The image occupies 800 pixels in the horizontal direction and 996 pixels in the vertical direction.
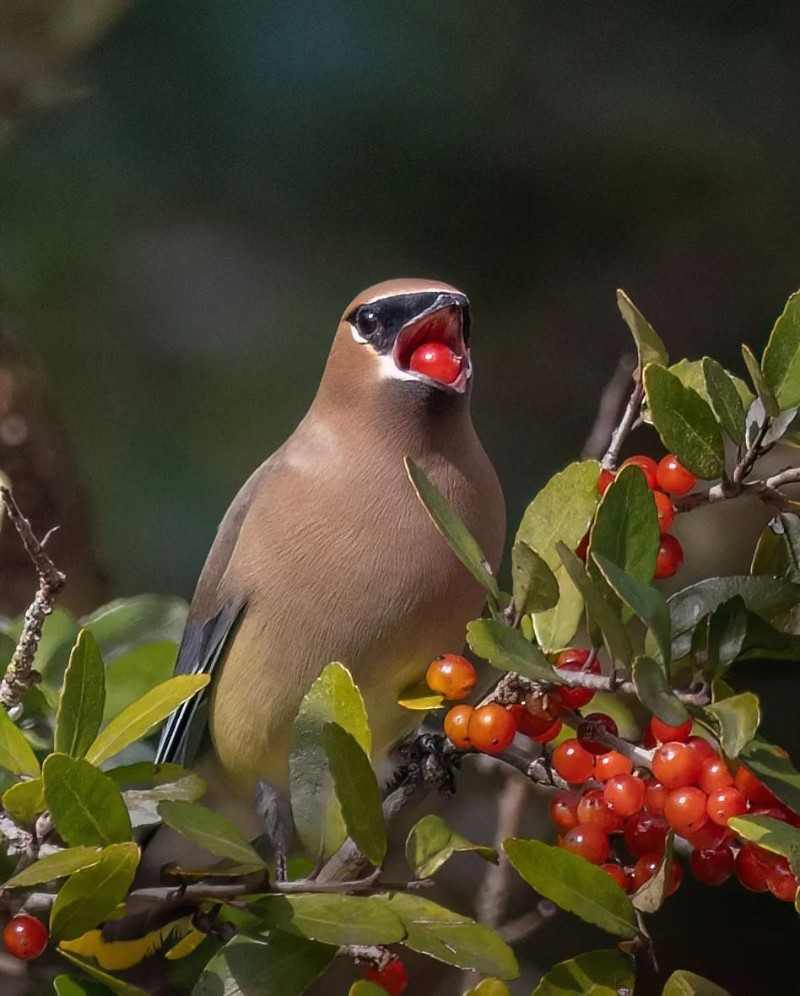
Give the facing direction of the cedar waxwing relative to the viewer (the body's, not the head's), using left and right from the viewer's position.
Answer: facing the viewer and to the right of the viewer
